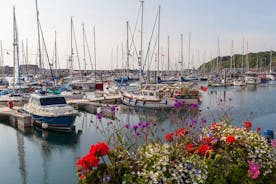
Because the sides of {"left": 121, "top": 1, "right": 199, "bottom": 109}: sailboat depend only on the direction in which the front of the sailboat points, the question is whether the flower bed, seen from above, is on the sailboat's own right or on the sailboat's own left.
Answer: on the sailboat's own left

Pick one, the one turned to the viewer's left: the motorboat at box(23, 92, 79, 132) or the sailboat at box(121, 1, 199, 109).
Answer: the sailboat

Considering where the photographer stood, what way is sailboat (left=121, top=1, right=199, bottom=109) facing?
facing to the left of the viewer

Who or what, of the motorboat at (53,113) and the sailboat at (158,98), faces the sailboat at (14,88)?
the sailboat at (158,98)

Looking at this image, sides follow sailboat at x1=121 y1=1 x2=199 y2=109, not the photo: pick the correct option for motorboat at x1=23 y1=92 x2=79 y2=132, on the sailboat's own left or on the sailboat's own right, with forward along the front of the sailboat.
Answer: on the sailboat's own left

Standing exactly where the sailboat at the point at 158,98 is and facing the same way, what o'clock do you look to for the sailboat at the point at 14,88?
the sailboat at the point at 14,88 is roughly at 12 o'clock from the sailboat at the point at 158,98.

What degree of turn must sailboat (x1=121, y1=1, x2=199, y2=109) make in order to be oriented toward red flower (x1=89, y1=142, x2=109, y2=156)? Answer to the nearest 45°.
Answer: approximately 90° to its left
